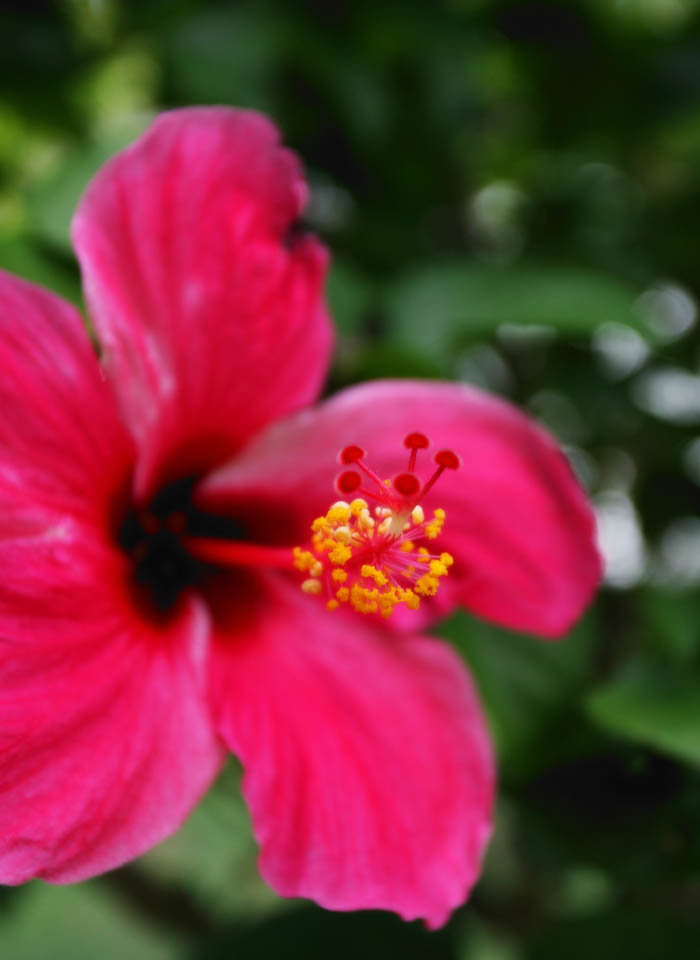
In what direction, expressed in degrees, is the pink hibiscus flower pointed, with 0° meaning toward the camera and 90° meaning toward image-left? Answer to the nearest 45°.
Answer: approximately 315°
